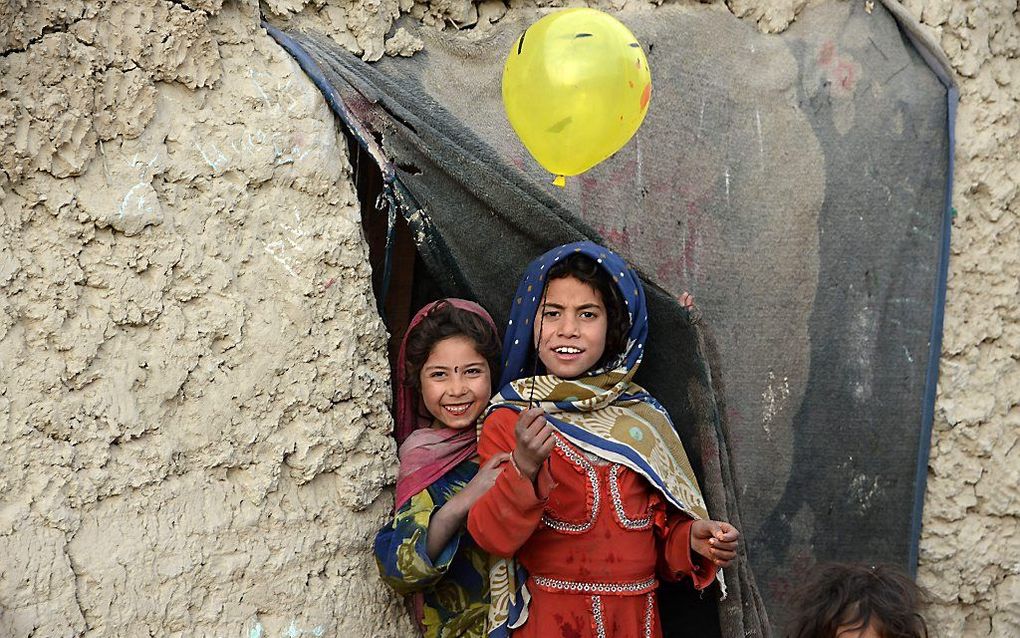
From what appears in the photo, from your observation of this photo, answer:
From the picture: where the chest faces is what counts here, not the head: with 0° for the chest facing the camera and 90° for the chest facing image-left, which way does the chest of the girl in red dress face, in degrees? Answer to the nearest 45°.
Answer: approximately 0°
